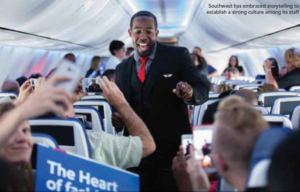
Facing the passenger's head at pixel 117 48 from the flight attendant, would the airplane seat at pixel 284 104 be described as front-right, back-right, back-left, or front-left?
front-right

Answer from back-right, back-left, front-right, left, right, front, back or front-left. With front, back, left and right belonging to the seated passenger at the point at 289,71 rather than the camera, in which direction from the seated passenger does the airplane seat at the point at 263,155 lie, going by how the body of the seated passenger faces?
back-left

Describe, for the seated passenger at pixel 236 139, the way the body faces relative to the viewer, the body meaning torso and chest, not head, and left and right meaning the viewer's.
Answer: facing away from the viewer and to the left of the viewer

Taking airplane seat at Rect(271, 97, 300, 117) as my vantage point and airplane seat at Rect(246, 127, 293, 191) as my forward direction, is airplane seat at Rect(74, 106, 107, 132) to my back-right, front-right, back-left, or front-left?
front-right

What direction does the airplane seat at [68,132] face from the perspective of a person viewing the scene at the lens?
facing away from the viewer

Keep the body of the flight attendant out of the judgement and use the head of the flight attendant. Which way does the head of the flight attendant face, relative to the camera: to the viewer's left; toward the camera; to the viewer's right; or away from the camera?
toward the camera

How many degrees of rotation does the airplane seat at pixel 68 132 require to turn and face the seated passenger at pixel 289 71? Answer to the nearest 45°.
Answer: approximately 45° to its right

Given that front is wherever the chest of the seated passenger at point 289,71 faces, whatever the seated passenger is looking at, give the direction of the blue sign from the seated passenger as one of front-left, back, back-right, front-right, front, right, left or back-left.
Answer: back-left

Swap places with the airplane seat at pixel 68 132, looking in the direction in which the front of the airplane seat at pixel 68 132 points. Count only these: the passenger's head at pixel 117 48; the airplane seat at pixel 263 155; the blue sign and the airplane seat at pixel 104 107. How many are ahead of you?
2

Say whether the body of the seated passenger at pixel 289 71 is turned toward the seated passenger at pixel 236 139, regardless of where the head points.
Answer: no

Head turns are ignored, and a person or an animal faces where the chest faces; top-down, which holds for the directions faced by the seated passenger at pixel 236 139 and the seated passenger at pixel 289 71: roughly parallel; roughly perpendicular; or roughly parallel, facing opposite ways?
roughly parallel

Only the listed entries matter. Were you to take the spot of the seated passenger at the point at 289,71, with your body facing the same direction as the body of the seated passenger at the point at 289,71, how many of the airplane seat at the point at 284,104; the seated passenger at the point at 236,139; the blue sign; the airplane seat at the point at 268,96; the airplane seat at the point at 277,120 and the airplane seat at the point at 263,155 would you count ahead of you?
0

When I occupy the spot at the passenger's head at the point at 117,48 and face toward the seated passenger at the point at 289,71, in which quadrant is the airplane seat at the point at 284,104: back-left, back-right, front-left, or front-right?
front-right

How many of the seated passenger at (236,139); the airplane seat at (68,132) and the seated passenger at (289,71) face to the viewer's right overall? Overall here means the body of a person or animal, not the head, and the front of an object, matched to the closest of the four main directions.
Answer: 0
